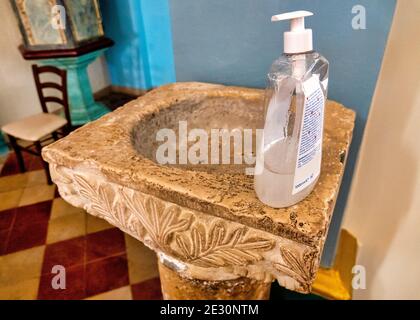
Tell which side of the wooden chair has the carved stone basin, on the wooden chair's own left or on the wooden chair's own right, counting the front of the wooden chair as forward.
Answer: on the wooden chair's own left

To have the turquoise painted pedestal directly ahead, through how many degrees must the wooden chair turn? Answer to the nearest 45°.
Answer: approximately 180°

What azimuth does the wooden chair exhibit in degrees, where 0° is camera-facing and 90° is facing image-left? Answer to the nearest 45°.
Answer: approximately 45°

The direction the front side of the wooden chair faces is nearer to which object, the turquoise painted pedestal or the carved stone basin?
the carved stone basin

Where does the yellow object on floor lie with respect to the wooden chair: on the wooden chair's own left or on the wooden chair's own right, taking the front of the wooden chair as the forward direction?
on the wooden chair's own left
